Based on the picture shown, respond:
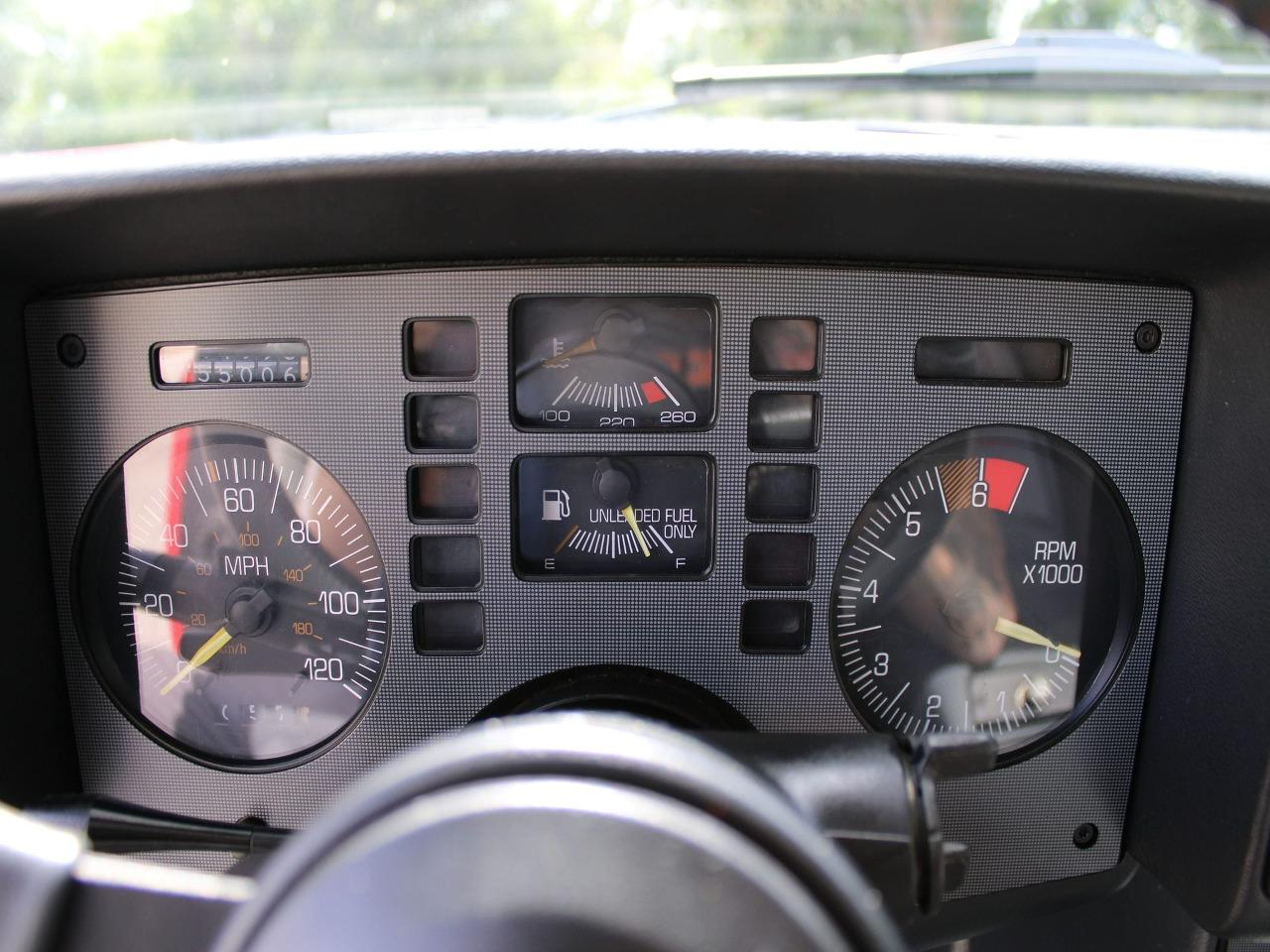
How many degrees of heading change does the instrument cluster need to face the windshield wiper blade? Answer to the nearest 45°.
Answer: approximately 135° to its left

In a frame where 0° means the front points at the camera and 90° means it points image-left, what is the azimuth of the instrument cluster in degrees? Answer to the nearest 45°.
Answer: approximately 0°

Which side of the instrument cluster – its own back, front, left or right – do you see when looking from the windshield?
back
